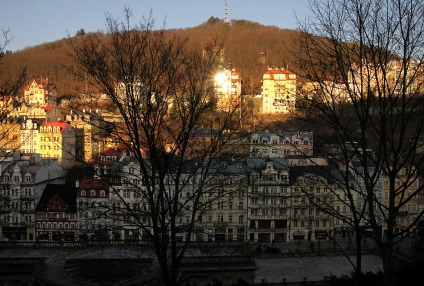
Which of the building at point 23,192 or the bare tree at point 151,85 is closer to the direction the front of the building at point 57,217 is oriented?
the bare tree

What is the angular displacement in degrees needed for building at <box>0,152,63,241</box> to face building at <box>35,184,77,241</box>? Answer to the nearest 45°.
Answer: approximately 45° to its left

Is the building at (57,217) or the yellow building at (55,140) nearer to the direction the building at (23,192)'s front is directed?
the building

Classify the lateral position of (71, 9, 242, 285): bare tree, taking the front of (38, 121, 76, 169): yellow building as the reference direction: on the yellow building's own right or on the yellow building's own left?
on the yellow building's own left

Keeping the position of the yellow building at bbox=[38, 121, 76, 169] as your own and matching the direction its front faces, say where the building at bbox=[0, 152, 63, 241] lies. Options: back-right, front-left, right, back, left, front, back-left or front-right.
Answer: front-left

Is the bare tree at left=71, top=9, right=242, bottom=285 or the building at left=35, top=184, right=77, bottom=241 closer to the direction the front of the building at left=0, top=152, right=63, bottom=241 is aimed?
the bare tree

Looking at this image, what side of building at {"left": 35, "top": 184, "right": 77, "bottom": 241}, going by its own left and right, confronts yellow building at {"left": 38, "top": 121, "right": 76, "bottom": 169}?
back

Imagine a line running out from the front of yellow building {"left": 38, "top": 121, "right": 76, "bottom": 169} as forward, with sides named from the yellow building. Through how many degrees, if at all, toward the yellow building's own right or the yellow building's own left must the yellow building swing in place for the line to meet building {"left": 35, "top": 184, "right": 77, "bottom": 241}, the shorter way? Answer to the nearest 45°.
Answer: approximately 45° to the yellow building's own left

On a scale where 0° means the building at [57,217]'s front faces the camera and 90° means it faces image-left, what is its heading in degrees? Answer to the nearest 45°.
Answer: approximately 0°

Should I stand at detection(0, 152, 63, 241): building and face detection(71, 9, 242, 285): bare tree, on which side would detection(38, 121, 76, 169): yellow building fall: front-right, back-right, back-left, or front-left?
back-left

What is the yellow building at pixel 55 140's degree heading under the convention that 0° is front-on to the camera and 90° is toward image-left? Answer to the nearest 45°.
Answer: approximately 45°

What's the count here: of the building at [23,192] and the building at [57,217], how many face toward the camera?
2

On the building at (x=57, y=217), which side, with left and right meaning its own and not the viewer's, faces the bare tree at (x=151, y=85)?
front
